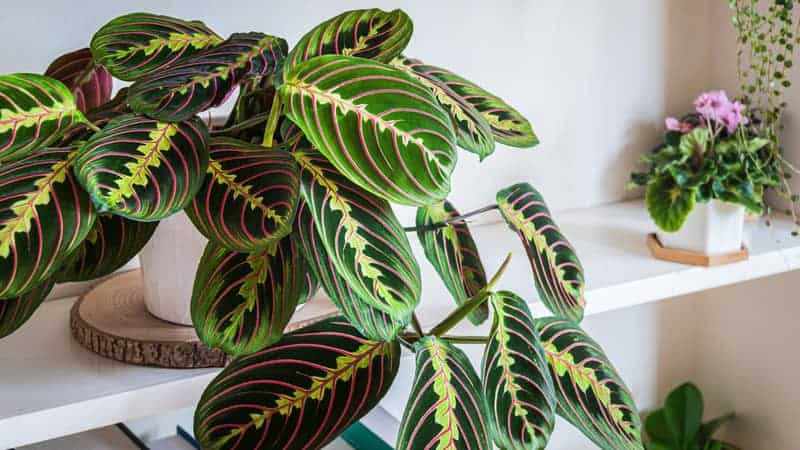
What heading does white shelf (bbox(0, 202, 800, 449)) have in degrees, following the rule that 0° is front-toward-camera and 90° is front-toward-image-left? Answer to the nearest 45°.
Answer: approximately 315°

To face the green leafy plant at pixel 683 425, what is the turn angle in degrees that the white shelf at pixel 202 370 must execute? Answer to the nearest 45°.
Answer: approximately 90° to its left
